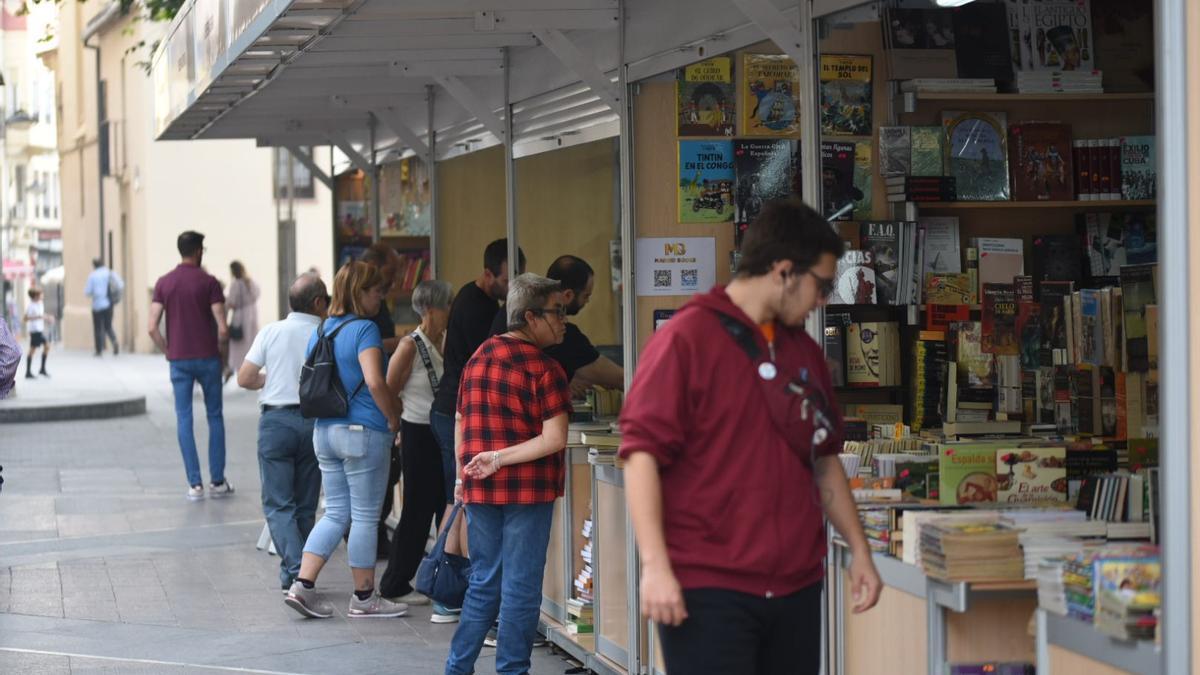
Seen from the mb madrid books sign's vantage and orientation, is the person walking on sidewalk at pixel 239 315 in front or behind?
behind

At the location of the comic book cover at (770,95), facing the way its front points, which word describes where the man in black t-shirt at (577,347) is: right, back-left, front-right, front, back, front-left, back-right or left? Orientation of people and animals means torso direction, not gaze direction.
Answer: back-right

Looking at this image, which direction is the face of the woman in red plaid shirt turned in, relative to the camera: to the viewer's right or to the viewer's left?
to the viewer's right

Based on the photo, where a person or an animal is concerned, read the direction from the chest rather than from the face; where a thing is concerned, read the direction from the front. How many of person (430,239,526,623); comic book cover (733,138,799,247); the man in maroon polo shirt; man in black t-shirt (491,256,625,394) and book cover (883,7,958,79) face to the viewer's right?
2

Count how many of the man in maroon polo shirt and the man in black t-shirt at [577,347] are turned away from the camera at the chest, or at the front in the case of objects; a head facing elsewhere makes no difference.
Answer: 1

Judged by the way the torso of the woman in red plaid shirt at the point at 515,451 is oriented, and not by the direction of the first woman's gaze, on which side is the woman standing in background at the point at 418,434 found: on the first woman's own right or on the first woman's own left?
on the first woman's own left

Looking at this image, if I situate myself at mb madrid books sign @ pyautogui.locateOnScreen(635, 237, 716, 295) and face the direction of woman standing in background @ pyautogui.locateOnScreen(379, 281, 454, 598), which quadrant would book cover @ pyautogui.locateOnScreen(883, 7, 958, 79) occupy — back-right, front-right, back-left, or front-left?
back-right

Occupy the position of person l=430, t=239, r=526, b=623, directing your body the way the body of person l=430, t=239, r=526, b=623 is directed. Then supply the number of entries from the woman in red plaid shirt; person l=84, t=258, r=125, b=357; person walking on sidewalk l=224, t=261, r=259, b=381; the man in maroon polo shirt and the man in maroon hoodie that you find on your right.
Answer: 2

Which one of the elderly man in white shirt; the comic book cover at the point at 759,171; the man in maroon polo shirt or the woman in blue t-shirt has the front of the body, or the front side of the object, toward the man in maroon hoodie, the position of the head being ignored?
the comic book cover

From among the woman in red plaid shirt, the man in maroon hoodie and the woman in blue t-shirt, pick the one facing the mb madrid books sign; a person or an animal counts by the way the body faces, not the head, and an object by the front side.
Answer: the woman in red plaid shirt

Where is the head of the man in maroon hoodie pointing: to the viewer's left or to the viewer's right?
to the viewer's right

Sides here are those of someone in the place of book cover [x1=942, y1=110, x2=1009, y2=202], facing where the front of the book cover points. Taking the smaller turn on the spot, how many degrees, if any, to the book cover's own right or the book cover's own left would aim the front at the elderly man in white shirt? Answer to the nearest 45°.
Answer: approximately 90° to the book cover's own right

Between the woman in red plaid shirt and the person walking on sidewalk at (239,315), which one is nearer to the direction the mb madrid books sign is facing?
the woman in red plaid shirt
